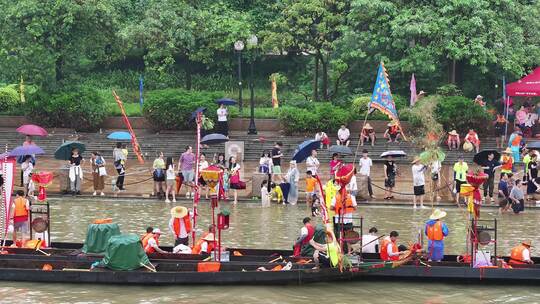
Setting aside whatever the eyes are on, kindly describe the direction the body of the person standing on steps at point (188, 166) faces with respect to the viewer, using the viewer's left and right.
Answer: facing the viewer

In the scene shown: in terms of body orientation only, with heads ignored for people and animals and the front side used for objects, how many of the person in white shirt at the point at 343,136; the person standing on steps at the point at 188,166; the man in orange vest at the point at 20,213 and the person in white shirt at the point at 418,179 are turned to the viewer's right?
0

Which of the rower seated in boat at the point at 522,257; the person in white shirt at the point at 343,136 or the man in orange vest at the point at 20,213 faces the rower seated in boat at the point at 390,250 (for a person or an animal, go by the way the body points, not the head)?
the person in white shirt

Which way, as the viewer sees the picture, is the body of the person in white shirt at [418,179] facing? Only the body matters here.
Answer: toward the camera

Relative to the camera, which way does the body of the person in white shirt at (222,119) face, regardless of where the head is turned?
toward the camera

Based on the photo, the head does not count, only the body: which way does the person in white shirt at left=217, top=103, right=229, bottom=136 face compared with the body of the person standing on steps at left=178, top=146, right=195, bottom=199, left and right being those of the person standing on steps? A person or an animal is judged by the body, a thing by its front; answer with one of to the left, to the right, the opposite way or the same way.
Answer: the same way

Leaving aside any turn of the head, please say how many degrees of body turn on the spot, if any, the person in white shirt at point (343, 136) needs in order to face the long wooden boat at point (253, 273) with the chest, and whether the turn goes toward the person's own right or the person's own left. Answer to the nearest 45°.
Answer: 0° — they already face it

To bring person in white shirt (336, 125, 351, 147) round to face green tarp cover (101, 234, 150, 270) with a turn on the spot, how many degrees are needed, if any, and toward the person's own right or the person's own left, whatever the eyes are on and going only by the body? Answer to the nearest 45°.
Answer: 0° — they already face it

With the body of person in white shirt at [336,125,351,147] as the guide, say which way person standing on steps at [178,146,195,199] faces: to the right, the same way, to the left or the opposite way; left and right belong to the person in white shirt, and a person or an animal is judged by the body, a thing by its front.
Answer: the same way

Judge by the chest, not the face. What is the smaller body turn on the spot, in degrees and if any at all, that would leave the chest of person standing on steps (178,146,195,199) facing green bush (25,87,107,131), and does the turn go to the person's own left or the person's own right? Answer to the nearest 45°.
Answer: approximately 135° to the person's own right

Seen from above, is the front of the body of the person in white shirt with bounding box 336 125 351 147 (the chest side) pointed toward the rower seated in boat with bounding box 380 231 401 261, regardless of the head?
yes

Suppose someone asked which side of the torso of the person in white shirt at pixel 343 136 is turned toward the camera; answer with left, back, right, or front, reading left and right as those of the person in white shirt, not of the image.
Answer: front

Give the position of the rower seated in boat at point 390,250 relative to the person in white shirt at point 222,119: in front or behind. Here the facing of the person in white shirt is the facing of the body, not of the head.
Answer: in front
